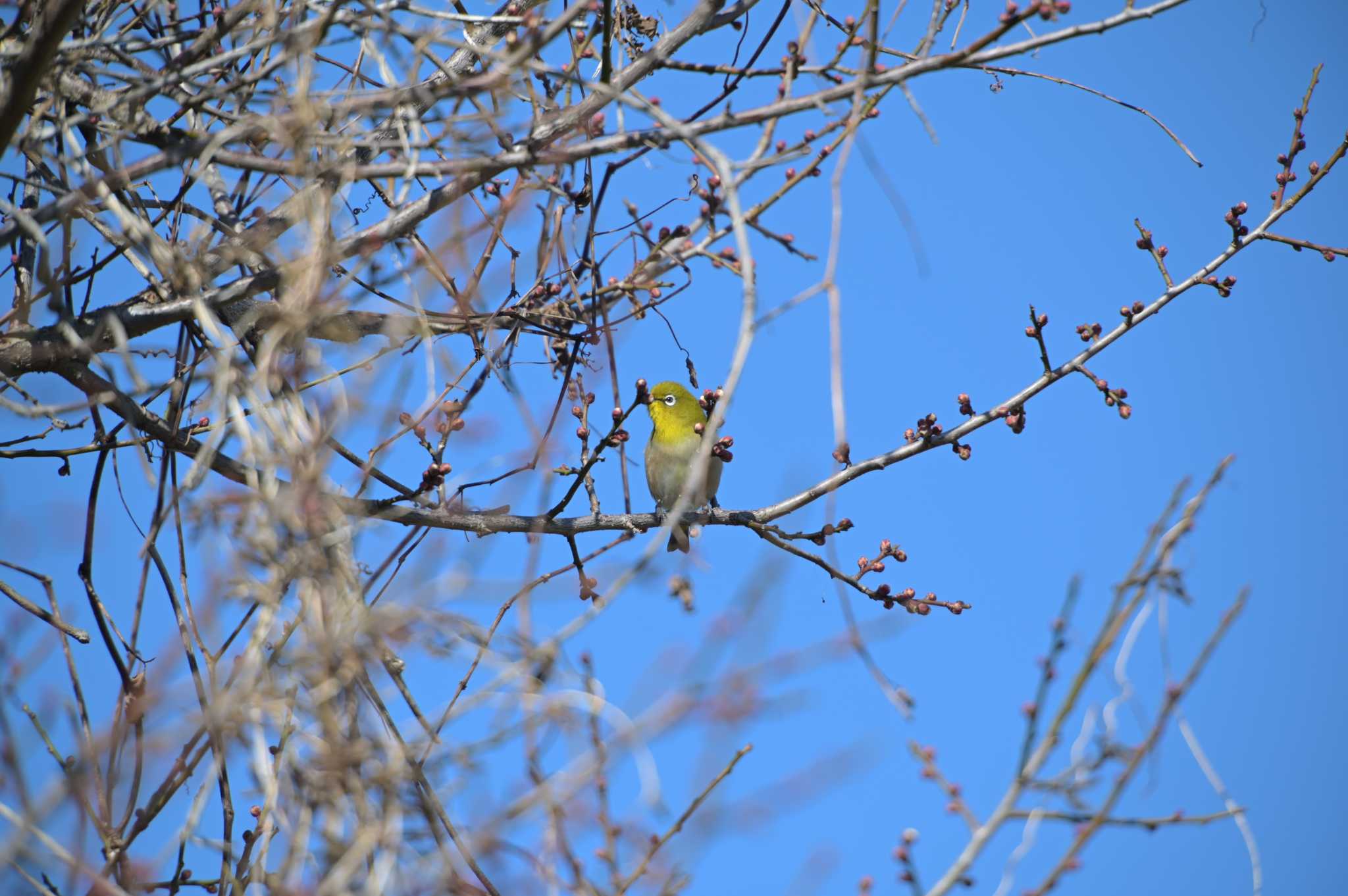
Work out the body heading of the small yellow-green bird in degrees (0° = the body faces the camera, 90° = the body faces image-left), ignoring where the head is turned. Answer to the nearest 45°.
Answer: approximately 45°
